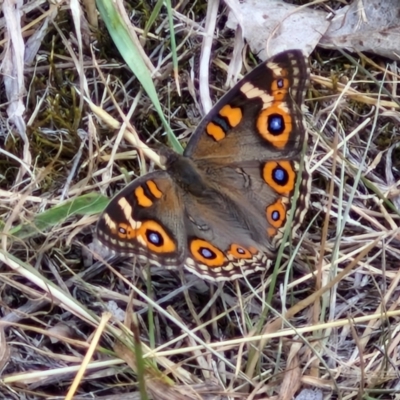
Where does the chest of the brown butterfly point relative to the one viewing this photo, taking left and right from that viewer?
facing away from the viewer and to the left of the viewer

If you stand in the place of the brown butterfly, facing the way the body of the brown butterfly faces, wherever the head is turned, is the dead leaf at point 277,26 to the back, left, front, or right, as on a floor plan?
right

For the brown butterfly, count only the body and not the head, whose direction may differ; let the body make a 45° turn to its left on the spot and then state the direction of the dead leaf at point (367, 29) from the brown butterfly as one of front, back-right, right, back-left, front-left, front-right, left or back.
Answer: back-right
